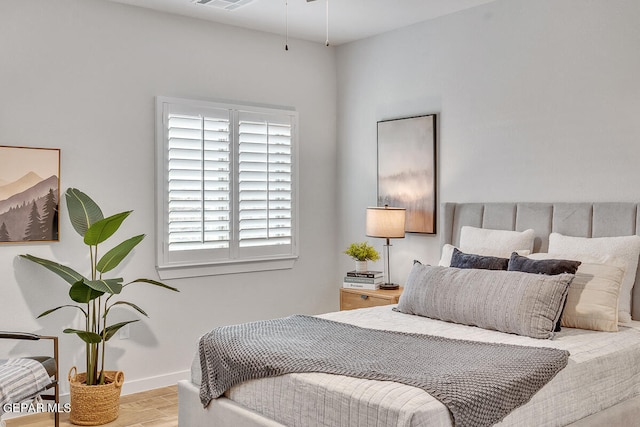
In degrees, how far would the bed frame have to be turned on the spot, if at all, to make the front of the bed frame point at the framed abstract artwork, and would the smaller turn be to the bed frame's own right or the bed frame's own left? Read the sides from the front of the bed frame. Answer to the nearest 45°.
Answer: approximately 90° to the bed frame's own right

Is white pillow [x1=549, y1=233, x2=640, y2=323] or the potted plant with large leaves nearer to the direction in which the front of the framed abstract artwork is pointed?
the potted plant with large leaves

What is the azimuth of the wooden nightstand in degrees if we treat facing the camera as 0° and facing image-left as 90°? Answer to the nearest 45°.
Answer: approximately 45°

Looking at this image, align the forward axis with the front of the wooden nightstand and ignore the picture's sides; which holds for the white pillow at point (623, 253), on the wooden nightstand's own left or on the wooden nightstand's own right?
on the wooden nightstand's own left

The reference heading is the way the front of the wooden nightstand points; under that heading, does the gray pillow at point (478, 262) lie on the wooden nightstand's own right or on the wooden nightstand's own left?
on the wooden nightstand's own left

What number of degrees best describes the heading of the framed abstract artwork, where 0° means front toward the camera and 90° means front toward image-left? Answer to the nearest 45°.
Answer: approximately 45°

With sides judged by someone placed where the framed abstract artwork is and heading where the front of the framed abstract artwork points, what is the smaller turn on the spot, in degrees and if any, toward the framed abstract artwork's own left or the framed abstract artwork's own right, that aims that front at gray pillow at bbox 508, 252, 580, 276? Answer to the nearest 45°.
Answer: approximately 90° to the framed abstract artwork's own left

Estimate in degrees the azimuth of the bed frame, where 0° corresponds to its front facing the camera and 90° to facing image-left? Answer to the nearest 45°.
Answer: approximately 45°

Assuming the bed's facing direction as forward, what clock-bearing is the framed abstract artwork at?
The framed abstract artwork is roughly at 4 o'clock from the bed.
